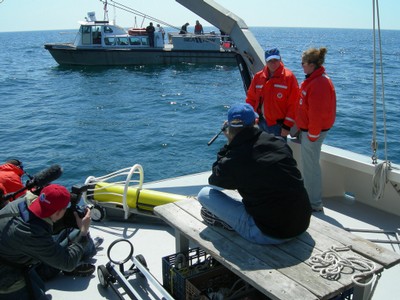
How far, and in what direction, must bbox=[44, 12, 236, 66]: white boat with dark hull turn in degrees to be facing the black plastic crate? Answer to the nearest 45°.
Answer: approximately 90° to its left

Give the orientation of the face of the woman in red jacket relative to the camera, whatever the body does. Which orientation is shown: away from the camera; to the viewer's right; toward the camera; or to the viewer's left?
to the viewer's left

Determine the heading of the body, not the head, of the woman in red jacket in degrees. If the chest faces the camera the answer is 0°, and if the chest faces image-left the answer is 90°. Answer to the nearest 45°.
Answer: approximately 90°

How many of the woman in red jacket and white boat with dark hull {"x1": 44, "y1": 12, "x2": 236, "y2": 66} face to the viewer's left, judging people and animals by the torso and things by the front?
2

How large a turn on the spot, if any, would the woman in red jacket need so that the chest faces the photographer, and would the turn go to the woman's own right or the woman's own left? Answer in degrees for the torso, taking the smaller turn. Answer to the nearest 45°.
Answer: approximately 45° to the woman's own left

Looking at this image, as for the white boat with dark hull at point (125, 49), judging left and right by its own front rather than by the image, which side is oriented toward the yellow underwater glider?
left

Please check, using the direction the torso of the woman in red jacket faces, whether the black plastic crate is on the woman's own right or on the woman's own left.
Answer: on the woman's own left

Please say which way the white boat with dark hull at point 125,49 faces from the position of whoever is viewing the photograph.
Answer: facing to the left of the viewer

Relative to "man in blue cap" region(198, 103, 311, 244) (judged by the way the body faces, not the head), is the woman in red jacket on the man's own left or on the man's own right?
on the man's own right

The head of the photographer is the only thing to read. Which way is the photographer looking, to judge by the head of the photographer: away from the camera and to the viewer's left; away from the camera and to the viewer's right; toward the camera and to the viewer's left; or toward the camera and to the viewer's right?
away from the camera and to the viewer's right

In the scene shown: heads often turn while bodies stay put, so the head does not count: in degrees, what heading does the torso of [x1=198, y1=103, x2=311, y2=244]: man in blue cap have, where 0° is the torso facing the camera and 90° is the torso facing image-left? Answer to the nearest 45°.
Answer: approximately 135°
